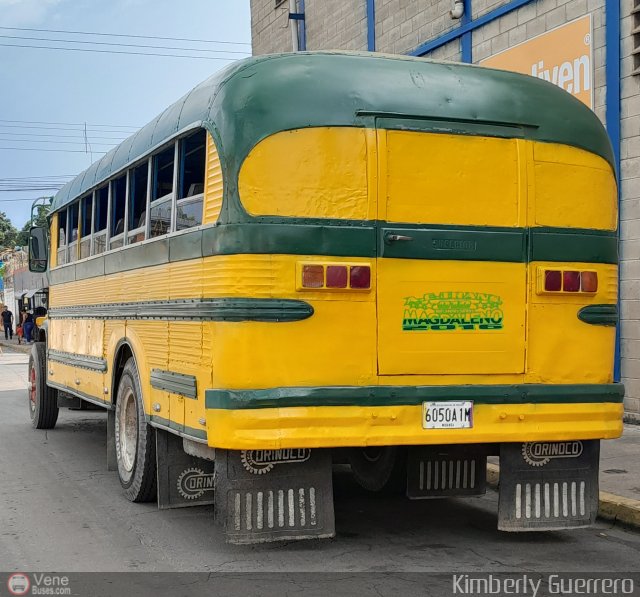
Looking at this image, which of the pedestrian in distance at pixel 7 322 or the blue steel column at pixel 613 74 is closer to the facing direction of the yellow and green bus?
the pedestrian in distance

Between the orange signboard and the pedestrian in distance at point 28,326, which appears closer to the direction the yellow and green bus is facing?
the pedestrian in distance

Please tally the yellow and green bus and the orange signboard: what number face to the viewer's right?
0

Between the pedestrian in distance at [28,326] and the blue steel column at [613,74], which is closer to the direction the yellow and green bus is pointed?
the pedestrian in distance

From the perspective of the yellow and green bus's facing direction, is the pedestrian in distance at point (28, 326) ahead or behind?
ahead

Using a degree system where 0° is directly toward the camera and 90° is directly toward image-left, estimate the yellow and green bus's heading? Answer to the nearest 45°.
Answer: approximately 135°

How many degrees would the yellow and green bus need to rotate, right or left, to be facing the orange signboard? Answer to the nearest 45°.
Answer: approximately 90° to its right

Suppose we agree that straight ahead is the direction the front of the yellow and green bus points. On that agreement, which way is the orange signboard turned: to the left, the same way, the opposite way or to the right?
to the left

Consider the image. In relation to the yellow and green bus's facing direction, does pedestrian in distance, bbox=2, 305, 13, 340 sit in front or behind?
in front

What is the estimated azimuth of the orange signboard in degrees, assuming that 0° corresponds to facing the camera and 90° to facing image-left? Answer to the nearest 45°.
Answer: approximately 45°

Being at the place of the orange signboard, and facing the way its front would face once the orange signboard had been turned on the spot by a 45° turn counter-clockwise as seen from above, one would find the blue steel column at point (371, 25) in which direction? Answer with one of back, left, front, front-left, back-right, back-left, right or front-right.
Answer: back-right

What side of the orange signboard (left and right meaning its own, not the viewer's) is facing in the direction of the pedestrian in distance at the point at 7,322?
right
